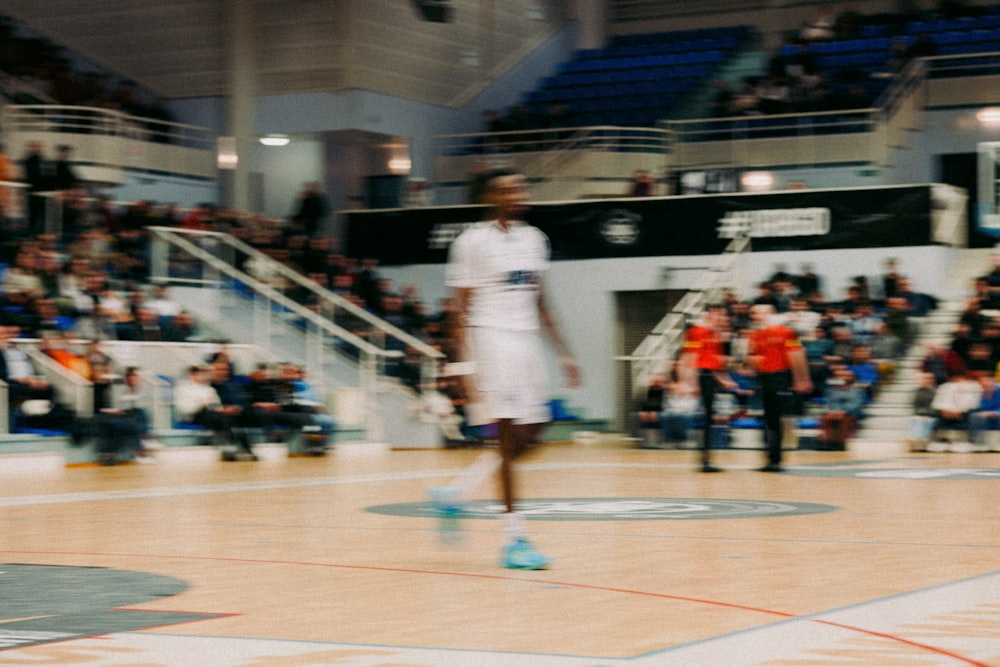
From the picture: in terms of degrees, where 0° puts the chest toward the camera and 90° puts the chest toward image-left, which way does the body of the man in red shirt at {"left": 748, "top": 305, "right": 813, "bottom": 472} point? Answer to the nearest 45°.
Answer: approximately 45°

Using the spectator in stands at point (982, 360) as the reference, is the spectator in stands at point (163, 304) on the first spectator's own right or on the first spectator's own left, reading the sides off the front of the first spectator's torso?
on the first spectator's own right

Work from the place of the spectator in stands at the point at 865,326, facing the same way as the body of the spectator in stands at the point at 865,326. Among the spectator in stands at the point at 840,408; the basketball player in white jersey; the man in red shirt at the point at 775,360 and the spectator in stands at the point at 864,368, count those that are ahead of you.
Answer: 4

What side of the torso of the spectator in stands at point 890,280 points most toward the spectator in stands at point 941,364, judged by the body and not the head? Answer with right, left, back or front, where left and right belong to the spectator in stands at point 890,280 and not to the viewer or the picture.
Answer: front

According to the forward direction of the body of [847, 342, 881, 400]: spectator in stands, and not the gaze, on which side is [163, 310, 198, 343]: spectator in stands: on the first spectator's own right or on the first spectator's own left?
on the first spectator's own right

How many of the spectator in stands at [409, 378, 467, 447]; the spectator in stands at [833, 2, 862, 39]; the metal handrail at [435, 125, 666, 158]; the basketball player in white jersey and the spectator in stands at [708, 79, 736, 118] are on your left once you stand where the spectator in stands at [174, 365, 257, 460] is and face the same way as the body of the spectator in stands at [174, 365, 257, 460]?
4

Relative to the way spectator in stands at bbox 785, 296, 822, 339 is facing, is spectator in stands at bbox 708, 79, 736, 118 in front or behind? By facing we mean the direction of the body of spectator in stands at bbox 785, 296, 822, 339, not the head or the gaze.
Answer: behind

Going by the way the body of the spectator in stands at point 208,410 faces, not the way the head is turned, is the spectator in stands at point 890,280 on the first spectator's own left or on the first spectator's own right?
on the first spectator's own left

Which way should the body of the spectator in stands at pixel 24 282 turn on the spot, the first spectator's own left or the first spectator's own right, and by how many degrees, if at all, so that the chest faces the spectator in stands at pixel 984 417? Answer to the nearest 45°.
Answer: approximately 45° to the first spectator's own left

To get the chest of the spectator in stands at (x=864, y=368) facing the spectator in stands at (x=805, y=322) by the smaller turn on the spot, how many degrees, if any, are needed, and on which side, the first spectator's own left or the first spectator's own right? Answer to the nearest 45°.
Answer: approximately 90° to the first spectator's own right

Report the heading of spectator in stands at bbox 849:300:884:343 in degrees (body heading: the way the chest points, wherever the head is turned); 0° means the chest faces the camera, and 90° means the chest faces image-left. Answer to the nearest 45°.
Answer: approximately 0°

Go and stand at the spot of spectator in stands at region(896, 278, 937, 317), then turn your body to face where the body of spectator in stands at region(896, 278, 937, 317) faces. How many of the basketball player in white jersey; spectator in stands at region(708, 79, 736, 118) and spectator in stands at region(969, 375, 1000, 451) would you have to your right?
1
